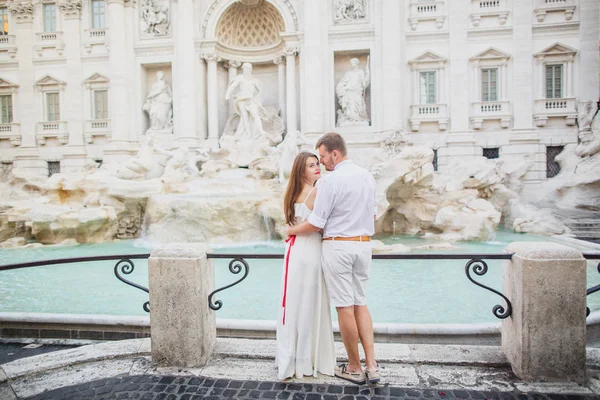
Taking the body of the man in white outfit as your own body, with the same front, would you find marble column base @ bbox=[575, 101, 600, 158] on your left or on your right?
on your right

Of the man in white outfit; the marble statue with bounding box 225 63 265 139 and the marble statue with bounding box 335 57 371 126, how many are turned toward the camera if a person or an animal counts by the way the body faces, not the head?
2

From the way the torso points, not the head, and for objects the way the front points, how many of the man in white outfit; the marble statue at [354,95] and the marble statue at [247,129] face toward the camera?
2

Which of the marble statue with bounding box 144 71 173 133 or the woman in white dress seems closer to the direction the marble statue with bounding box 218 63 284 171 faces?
the woman in white dress

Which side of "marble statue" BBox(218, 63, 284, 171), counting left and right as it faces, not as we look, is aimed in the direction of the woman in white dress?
front

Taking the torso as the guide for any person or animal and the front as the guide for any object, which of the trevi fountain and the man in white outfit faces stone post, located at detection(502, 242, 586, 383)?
the trevi fountain

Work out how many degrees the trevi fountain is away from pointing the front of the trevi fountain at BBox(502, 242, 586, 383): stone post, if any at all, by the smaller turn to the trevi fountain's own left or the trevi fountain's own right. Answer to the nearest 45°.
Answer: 0° — it already faces it

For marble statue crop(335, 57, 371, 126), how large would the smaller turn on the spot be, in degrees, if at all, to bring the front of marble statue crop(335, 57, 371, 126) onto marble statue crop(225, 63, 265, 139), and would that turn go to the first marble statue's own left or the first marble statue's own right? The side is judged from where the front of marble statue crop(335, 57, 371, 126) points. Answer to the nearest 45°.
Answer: approximately 90° to the first marble statue's own right

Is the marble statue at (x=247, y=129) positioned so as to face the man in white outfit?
yes

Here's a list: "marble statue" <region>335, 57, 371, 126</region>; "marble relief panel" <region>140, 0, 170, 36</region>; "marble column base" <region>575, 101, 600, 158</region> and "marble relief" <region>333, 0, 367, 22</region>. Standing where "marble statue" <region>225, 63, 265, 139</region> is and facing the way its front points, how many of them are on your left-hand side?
3

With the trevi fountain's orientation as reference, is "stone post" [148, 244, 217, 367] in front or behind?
in front

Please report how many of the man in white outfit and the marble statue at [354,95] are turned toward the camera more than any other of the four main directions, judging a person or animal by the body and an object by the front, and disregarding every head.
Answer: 1

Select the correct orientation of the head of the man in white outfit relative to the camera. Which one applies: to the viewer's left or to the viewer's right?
to the viewer's left

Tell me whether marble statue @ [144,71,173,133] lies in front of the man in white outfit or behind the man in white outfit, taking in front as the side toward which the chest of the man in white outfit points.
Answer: in front

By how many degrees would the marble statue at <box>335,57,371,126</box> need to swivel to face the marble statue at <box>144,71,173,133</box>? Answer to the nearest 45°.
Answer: approximately 90° to its right

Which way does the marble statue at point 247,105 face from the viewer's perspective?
toward the camera

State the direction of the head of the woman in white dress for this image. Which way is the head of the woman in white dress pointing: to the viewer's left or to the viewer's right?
to the viewer's right

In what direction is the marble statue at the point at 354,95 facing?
toward the camera

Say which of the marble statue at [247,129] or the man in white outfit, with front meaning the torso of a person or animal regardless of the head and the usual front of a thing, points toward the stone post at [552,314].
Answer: the marble statue

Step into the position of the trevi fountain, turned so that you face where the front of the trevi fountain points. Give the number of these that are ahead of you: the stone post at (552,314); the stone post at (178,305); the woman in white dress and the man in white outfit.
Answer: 4
